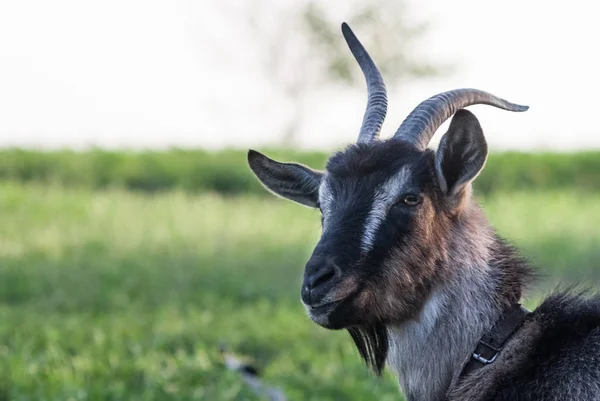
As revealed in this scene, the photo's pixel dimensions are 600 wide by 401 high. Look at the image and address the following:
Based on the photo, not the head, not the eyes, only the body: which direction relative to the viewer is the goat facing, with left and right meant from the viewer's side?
facing the viewer and to the left of the viewer
